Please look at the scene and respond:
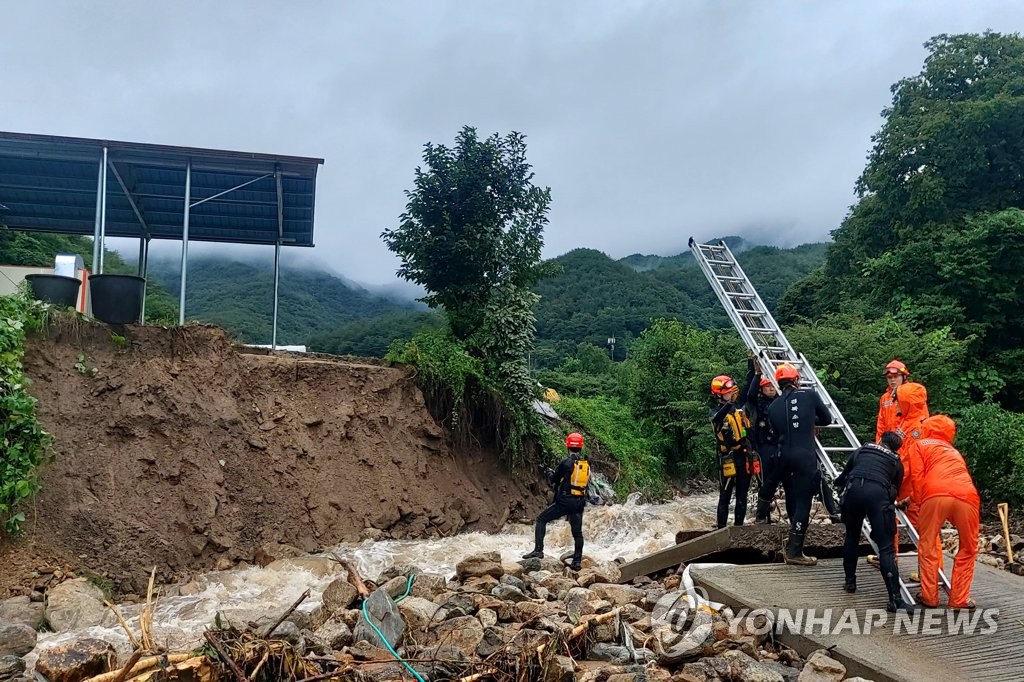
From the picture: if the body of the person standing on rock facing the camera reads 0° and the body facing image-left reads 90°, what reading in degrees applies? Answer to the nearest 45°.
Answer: approximately 135°

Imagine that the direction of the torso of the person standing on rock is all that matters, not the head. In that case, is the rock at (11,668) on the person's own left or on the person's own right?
on the person's own left

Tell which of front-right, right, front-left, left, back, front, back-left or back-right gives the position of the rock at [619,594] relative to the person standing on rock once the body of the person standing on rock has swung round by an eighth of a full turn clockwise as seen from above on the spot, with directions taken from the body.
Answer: back

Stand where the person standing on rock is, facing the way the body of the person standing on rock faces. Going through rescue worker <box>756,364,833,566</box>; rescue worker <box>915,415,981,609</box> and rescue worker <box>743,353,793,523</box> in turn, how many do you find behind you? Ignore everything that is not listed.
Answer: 3

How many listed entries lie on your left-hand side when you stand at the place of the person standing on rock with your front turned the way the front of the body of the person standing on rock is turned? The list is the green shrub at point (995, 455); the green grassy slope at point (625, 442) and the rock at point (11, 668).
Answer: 1
